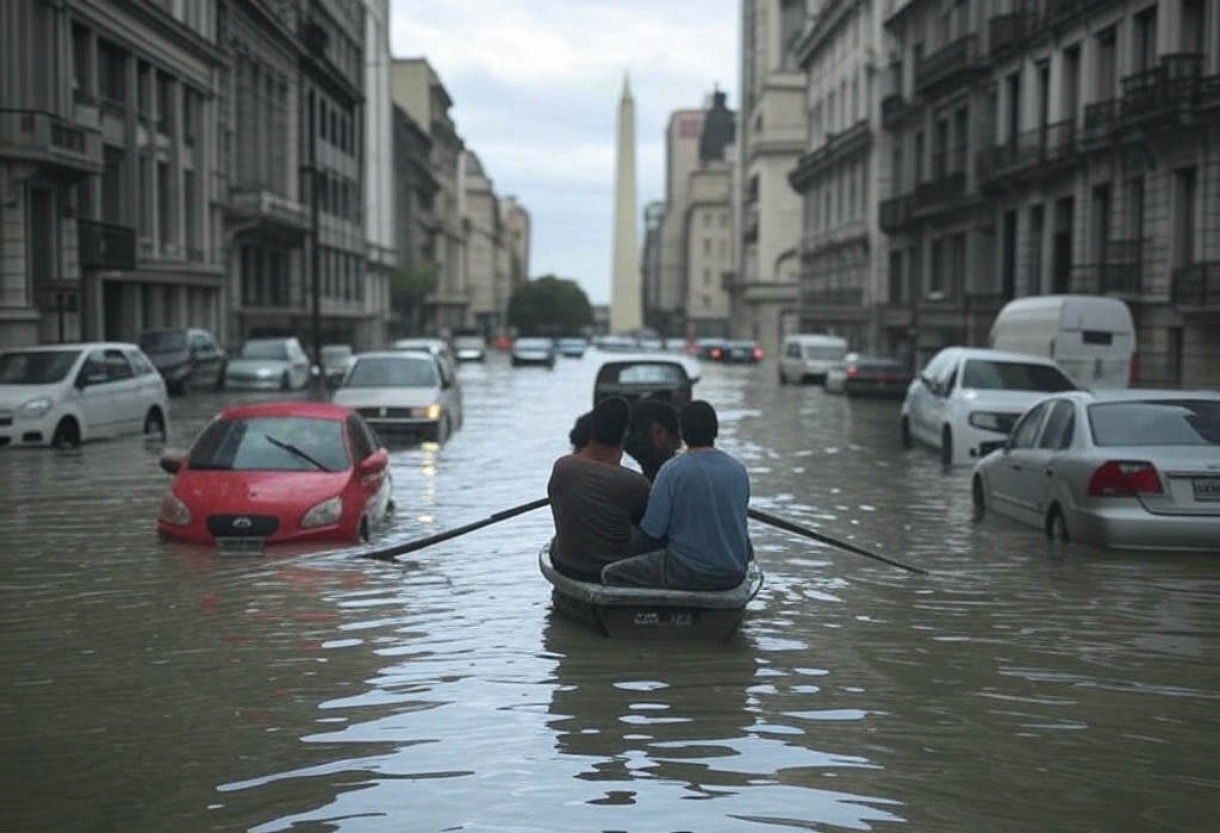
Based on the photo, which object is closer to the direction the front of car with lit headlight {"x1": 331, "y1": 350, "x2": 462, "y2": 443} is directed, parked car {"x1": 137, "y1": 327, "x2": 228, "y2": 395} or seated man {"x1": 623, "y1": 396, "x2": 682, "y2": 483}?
the seated man

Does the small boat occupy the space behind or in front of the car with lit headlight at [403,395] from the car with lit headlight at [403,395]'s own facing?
in front

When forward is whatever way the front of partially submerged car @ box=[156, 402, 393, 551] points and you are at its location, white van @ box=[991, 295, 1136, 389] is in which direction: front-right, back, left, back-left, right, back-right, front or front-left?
back-left

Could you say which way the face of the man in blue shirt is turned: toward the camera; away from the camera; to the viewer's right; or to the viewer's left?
away from the camera

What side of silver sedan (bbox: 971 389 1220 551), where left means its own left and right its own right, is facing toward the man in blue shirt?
left

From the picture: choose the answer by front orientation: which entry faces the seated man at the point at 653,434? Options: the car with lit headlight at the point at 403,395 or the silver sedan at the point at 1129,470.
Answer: the car with lit headlight

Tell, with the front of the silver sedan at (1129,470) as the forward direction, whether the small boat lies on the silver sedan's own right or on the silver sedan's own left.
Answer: on the silver sedan's own left

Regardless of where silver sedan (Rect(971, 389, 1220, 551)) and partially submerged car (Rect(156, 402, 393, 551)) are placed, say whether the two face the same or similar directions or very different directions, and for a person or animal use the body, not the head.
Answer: very different directions

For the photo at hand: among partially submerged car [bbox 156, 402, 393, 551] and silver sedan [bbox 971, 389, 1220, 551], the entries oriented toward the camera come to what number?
1

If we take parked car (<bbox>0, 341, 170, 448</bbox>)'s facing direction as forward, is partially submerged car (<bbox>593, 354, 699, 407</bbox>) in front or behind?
behind

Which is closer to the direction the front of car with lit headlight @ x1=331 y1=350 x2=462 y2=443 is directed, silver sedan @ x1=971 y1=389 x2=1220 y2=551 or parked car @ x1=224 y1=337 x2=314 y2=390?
the silver sedan

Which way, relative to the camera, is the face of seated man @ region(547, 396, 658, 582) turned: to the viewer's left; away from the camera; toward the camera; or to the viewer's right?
away from the camera

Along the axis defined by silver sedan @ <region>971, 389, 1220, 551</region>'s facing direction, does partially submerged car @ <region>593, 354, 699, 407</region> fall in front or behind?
in front

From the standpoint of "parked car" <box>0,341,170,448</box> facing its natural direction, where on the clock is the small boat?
The small boat is roughly at 10 o'clock from the parked car.
